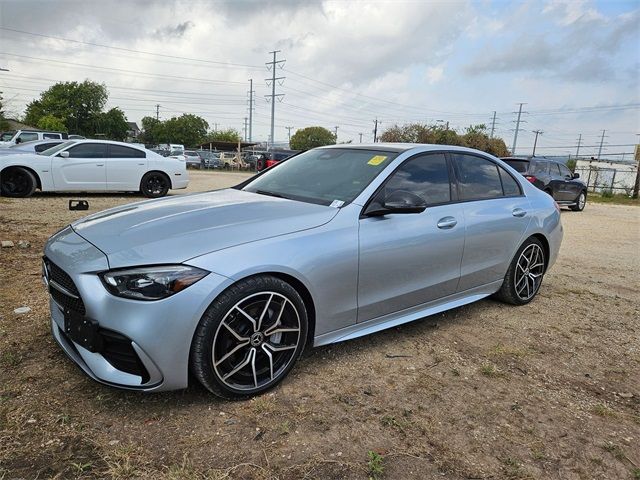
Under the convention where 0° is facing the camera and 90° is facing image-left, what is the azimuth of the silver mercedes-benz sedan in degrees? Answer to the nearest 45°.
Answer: approximately 45°

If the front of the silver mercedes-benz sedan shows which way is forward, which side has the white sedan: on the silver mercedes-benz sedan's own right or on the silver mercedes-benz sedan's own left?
on the silver mercedes-benz sedan's own right
